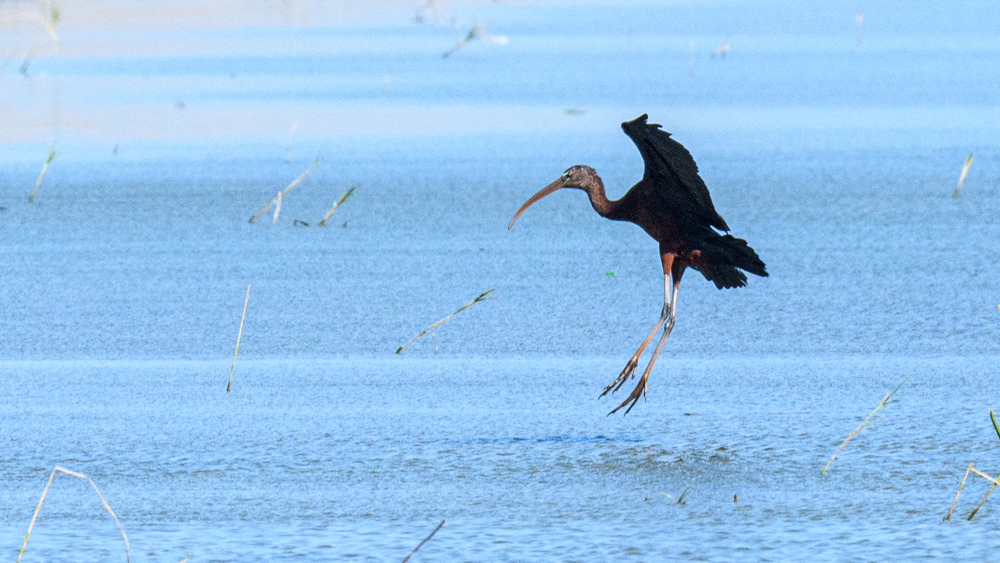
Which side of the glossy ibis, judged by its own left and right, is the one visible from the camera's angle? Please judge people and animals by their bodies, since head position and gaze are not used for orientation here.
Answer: left
